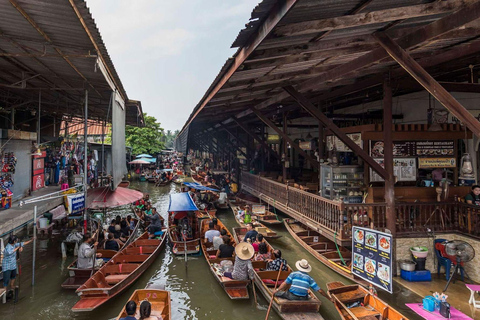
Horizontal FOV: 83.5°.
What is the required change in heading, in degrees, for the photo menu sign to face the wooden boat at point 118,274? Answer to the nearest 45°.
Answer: approximately 45° to its right

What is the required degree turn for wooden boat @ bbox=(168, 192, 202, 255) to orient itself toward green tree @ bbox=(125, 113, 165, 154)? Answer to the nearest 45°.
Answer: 0° — it already faces it

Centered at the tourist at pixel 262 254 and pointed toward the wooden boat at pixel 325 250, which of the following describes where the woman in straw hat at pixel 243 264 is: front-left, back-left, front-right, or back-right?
back-right

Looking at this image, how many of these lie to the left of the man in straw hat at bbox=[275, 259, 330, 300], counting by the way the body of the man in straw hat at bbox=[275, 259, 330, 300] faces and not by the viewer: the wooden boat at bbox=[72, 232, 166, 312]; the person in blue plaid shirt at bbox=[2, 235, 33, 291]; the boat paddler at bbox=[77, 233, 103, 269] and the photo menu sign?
3

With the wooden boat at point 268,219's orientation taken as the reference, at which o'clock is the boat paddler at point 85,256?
The boat paddler is roughly at 3 o'clock from the wooden boat.
